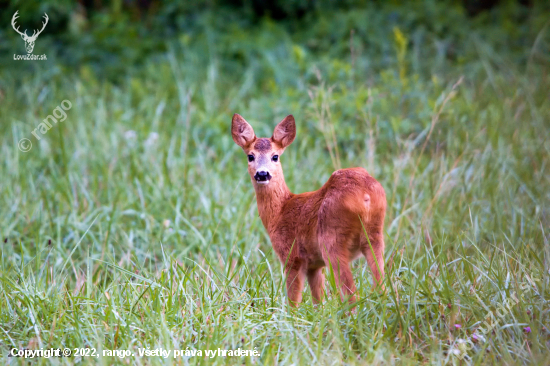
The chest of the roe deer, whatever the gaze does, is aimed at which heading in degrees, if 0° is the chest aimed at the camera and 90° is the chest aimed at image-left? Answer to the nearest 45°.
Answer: approximately 135°
